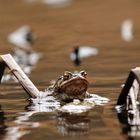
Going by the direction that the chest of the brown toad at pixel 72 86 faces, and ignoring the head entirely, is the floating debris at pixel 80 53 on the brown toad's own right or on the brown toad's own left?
on the brown toad's own left

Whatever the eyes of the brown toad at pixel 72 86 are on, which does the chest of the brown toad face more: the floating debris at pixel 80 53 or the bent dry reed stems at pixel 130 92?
the bent dry reed stems

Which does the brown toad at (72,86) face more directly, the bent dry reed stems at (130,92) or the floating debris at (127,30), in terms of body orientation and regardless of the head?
the bent dry reed stems

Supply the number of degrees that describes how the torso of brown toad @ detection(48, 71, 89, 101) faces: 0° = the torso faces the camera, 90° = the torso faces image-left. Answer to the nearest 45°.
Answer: approximately 315°

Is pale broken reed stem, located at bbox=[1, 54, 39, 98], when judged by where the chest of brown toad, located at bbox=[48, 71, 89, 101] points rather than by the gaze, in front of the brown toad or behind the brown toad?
behind

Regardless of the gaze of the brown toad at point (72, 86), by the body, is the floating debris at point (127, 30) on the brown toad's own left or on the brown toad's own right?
on the brown toad's own left
